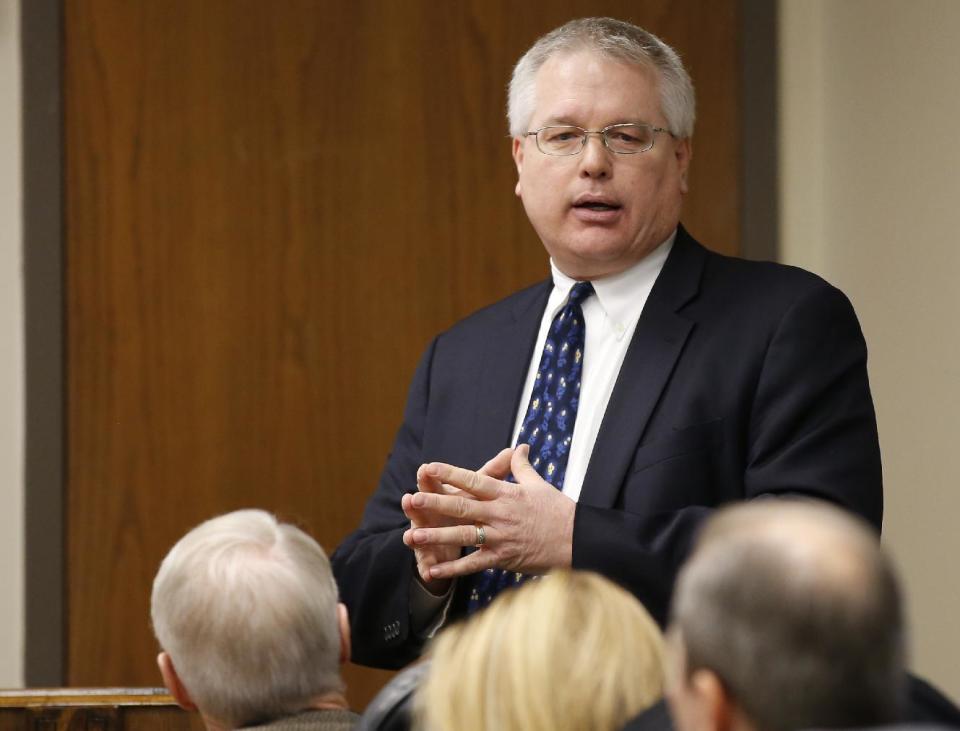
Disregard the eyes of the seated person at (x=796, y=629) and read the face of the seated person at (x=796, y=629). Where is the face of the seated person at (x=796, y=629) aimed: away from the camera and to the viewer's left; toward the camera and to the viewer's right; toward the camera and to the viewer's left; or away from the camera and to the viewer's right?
away from the camera and to the viewer's left

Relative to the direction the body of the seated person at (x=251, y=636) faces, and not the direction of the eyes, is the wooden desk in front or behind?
in front

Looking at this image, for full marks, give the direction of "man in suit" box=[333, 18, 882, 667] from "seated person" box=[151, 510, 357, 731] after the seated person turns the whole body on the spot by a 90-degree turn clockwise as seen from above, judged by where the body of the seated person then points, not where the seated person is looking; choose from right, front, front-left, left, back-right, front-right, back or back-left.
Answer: front-left

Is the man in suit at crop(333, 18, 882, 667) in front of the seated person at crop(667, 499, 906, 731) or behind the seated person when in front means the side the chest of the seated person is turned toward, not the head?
in front

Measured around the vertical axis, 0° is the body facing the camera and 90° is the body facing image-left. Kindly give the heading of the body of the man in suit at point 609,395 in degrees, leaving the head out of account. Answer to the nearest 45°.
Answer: approximately 45°

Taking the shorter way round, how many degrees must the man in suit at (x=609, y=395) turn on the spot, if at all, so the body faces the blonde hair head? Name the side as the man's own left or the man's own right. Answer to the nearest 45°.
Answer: approximately 45° to the man's own left

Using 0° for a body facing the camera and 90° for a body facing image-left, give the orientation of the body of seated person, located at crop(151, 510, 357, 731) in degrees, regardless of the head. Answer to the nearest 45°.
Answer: approximately 180°

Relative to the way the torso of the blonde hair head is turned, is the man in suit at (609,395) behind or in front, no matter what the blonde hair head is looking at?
in front

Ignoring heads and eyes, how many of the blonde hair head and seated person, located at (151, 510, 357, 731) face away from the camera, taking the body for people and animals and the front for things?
2

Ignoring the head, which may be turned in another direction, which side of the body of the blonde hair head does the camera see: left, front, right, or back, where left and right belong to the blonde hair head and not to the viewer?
back

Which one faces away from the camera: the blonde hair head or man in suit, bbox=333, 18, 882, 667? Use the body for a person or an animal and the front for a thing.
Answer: the blonde hair head

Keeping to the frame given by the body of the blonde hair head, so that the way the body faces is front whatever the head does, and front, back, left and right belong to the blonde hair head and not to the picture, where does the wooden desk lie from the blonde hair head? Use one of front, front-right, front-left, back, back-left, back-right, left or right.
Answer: front-left
